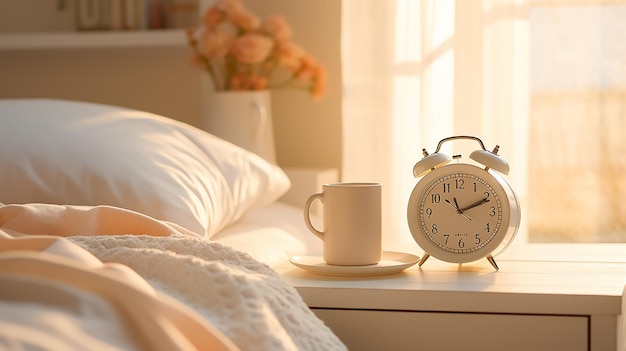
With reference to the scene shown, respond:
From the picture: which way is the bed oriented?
toward the camera

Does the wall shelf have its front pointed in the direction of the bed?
yes

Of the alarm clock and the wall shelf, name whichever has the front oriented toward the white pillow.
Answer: the wall shelf

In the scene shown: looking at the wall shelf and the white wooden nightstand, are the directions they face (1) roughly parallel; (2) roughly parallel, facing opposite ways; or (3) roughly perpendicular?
roughly parallel

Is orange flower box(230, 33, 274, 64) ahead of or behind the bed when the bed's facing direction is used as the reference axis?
behind

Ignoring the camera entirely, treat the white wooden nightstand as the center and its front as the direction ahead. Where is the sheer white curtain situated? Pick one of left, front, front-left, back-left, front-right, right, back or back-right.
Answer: back

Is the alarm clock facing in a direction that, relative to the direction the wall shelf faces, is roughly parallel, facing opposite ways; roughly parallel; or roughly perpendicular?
roughly parallel

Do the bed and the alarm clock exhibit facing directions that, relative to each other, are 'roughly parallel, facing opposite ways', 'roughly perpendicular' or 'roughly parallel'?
roughly parallel

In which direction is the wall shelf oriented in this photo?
toward the camera

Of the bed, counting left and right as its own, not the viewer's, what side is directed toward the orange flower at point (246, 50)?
back

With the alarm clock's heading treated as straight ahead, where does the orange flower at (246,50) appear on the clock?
The orange flower is roughly at 5 o'clock from the alarm clock.

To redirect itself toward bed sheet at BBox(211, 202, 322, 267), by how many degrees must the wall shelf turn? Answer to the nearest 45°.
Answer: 0° — it already faces it
